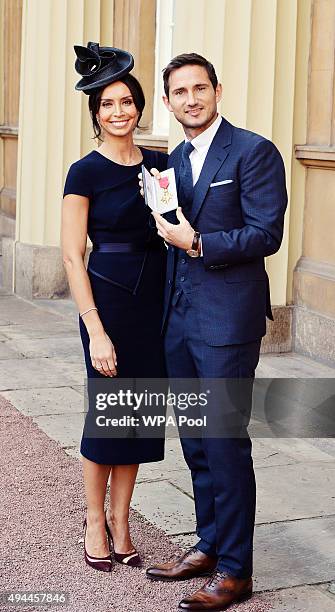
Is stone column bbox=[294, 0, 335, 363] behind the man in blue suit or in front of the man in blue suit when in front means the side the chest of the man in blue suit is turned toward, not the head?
behind

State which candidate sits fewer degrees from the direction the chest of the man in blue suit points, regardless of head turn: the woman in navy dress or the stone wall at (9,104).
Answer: the woman in navy dress

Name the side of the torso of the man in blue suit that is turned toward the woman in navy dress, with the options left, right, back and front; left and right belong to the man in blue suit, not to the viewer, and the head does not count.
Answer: right

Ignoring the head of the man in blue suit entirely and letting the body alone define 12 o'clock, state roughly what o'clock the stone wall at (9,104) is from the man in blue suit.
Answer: The stone wall is roughly at 4 o'clock from the man in blue suit.

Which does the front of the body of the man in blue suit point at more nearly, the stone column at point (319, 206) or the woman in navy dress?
the woman in navy dress

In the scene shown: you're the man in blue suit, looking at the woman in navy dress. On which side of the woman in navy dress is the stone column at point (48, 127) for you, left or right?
right

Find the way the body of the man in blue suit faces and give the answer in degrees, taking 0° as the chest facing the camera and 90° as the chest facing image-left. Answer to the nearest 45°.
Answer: approximately 45°

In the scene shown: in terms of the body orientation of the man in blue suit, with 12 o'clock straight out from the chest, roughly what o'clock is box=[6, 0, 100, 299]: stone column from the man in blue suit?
The stone column is roughly at 4 o'clock from the man in blue suit.
